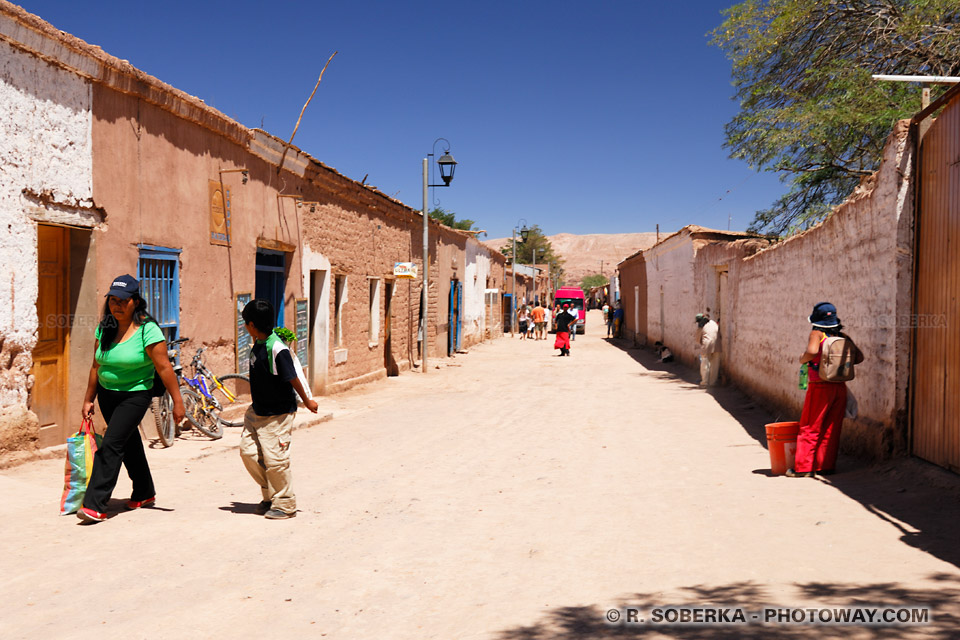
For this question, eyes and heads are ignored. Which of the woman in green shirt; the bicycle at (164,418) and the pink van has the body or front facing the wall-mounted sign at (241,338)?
the pink van

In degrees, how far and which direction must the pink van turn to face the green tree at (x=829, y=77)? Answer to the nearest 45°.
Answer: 0° — it already faces it

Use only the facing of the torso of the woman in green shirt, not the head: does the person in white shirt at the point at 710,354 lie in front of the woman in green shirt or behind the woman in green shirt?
behind

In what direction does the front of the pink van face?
toward the camera

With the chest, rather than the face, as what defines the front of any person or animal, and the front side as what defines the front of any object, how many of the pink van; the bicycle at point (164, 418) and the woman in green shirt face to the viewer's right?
0

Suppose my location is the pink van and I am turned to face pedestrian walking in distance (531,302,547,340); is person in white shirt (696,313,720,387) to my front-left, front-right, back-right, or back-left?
front-left

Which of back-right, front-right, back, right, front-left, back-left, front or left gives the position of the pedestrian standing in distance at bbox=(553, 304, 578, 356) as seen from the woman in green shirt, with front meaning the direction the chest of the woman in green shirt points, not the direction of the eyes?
back

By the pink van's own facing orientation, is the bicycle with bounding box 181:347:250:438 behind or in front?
in front

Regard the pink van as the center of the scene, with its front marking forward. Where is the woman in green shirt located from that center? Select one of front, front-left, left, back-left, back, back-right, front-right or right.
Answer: front

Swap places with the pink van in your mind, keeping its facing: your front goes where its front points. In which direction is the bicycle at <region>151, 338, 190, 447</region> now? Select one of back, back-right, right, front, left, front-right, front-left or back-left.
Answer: front

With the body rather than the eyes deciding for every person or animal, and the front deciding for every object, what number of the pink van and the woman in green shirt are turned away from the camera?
0
